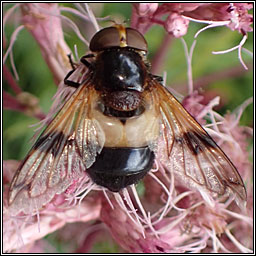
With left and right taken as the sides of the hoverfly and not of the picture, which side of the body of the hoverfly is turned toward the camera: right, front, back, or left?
back
